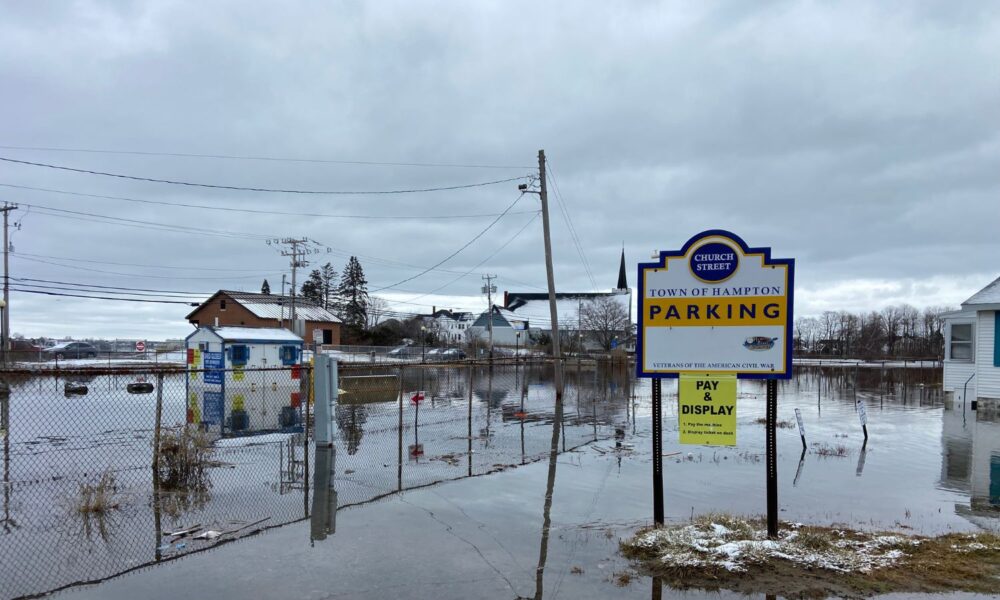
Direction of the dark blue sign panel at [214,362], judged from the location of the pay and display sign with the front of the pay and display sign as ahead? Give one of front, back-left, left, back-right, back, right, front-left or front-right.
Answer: back-right

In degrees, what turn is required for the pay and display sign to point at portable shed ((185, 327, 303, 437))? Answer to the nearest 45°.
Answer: approximately 135° to its right

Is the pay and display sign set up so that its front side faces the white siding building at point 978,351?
no

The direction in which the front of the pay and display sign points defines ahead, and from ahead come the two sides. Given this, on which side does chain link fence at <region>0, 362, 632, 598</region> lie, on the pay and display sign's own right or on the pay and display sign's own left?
on the pay and display sign's own right

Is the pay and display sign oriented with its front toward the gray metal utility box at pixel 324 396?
no

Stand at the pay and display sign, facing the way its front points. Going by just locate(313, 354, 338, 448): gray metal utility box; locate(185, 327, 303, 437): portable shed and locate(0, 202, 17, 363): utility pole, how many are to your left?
0

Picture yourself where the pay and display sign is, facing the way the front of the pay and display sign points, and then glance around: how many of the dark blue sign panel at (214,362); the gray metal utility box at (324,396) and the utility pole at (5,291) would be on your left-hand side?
0

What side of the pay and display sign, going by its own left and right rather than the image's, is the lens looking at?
front
